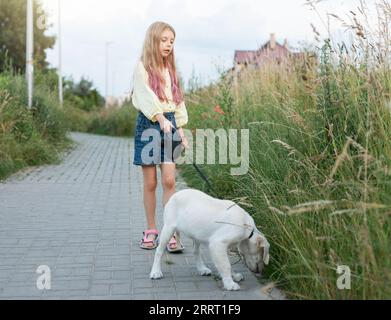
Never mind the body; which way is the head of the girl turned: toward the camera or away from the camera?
toward the camera

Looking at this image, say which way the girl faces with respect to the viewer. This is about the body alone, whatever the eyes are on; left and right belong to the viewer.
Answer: facing the viewer and to the right of the viewer

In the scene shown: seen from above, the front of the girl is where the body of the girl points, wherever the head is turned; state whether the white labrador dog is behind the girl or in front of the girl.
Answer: in front

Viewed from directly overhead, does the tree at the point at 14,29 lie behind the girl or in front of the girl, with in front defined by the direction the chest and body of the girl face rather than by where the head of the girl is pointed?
behind

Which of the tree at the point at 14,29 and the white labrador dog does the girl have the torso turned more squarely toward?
the white labrador dog
